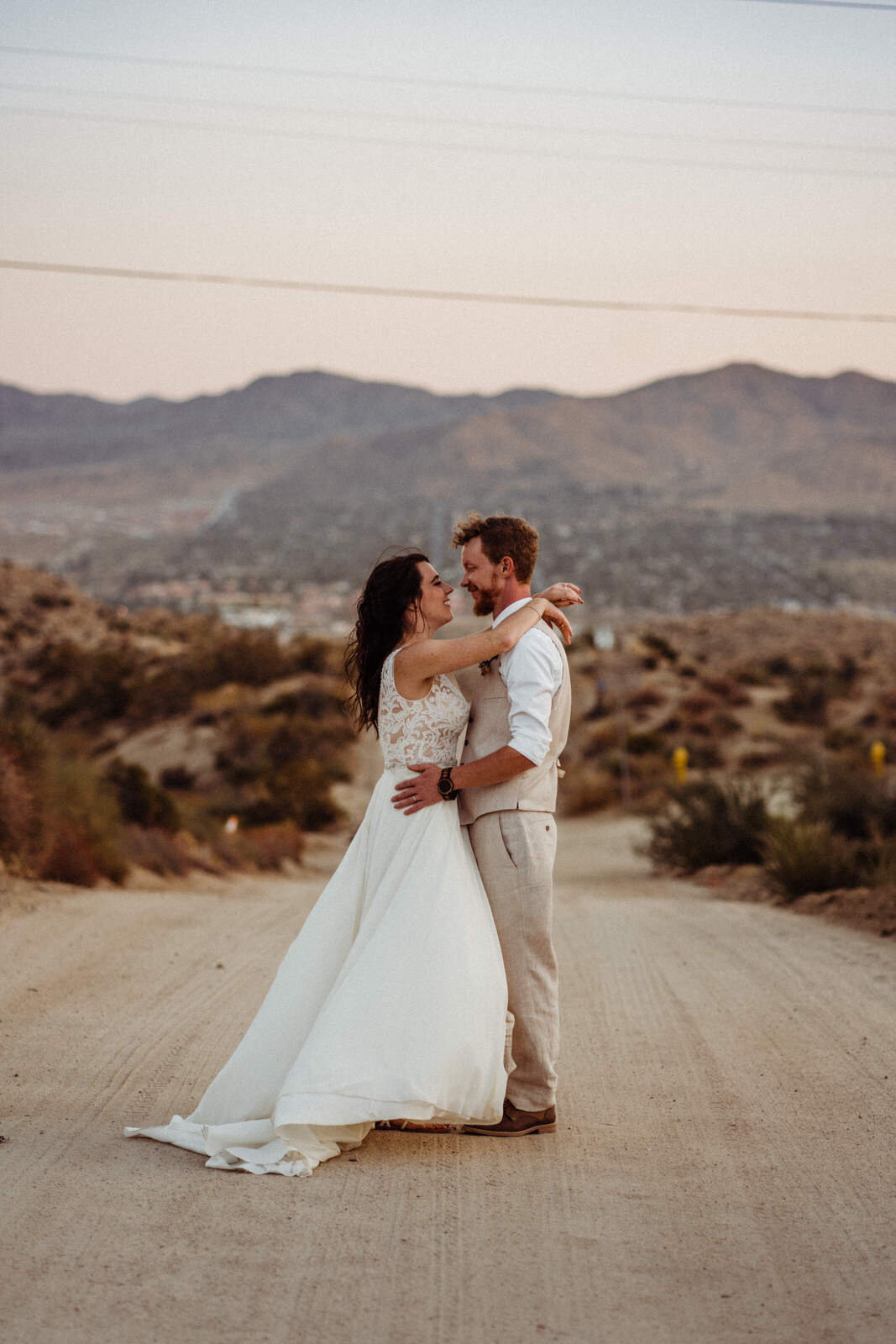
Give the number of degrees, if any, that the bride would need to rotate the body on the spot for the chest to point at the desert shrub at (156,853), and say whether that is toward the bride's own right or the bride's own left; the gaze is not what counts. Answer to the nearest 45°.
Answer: approximately 90° to the bride's own left

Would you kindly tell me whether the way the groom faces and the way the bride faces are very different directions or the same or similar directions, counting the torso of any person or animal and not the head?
very different directions

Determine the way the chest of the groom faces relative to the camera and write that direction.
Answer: to the viewer's left

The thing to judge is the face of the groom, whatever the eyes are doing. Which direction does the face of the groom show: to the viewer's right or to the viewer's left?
to the viewer's left

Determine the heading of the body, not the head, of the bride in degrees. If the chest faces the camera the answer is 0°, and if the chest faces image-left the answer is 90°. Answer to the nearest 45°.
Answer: approximately 270°

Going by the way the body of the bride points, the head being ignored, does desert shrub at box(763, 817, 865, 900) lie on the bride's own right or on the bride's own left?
on the bride's own left

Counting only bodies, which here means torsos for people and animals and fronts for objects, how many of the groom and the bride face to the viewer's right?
1

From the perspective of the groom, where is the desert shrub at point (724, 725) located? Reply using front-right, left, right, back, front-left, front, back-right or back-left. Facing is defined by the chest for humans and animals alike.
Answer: right

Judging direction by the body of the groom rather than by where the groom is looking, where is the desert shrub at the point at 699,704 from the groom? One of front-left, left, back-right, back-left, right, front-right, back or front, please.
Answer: right

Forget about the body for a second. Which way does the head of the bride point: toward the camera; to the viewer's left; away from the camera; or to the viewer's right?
to the viewer's right

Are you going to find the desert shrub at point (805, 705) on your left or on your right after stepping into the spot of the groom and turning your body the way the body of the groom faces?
on your right
